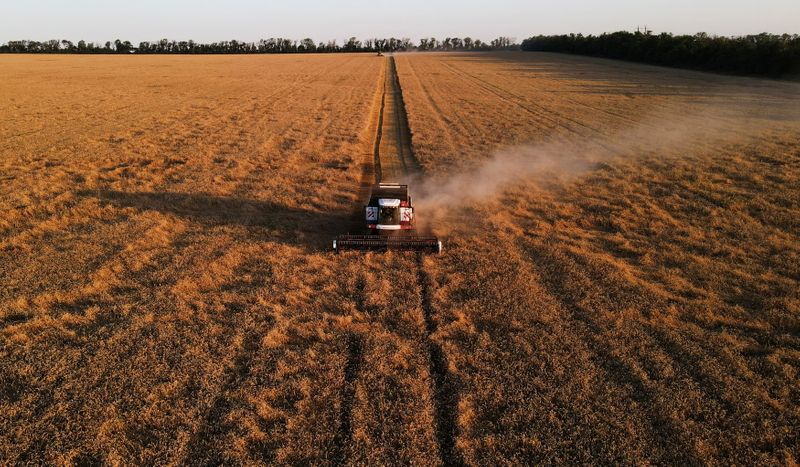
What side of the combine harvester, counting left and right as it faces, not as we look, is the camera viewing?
front
